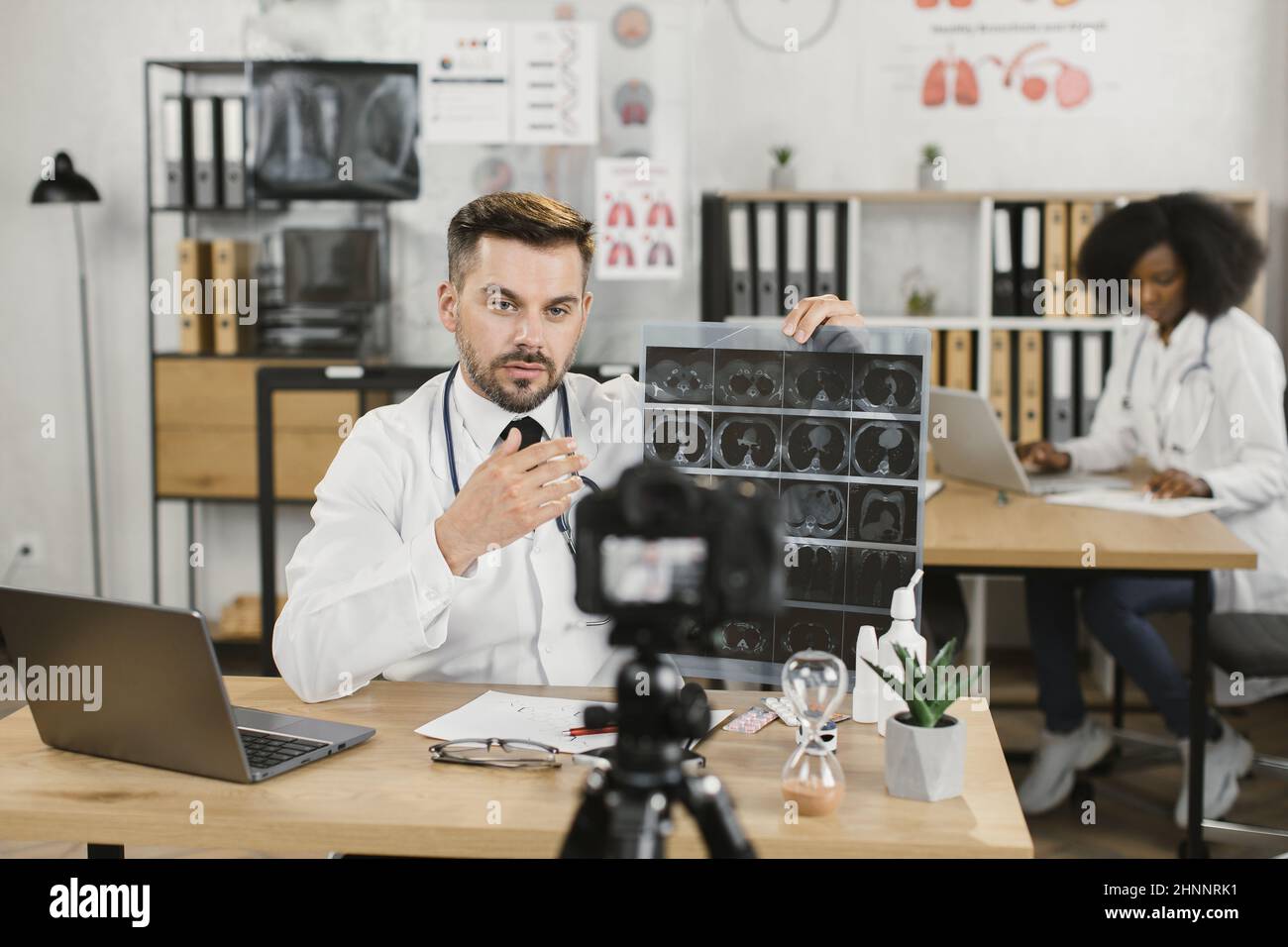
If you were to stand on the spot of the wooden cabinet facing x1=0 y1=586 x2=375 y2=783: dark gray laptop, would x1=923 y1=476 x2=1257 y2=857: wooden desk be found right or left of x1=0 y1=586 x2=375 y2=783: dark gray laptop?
left

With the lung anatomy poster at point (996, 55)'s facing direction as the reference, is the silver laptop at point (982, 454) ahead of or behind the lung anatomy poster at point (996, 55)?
ahead

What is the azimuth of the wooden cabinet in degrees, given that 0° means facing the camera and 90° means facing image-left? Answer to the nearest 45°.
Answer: approximately 0°

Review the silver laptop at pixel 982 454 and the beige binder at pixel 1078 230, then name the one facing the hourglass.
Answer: the beige binder

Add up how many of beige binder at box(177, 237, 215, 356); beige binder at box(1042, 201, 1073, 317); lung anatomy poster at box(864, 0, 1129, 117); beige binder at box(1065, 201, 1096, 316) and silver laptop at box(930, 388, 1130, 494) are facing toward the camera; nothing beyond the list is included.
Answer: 4

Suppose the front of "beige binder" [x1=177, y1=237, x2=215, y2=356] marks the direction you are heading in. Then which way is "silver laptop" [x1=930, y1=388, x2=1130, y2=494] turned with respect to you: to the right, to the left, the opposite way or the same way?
to the left

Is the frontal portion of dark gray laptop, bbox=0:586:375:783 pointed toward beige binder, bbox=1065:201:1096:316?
yes

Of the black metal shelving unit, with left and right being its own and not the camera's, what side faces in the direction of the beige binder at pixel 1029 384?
left

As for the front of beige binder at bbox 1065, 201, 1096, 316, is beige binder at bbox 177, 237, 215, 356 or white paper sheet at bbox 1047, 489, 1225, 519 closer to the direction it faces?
the white paper sheet
